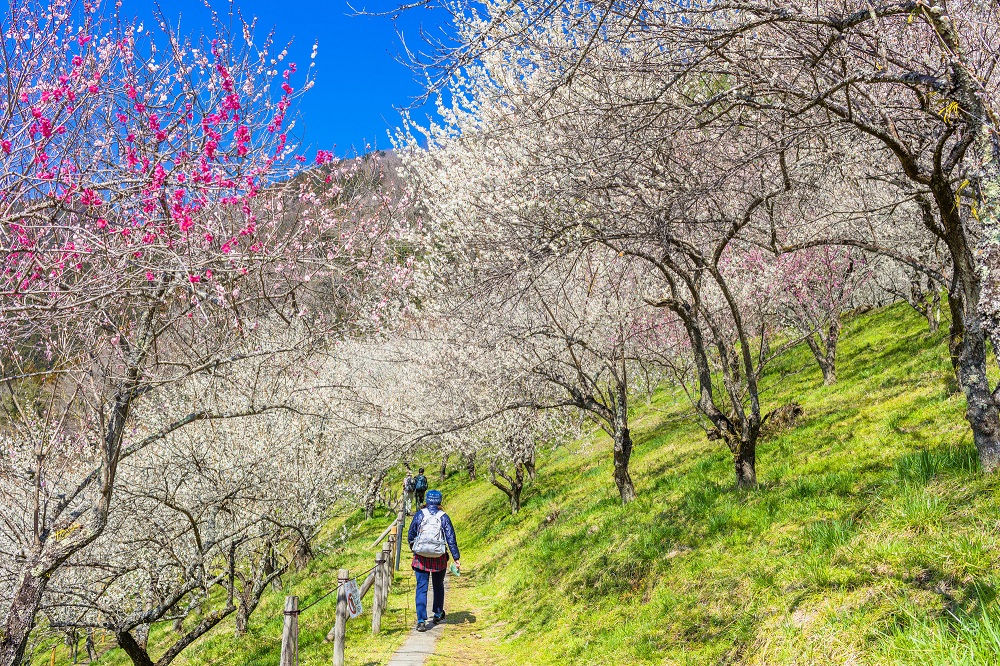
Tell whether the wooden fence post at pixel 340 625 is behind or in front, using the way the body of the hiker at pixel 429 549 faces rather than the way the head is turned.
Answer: behind

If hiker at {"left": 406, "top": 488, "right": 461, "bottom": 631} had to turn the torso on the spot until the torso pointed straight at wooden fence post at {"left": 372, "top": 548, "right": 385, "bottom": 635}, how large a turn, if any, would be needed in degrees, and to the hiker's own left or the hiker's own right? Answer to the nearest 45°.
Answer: approximately 45° to the hiker's own left

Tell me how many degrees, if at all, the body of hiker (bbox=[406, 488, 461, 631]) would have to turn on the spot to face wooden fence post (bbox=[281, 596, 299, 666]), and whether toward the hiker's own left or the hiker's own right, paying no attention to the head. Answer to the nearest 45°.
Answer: approximately 135° to the hiker's own left

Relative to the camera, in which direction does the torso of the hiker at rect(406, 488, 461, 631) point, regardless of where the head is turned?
away from the camera
